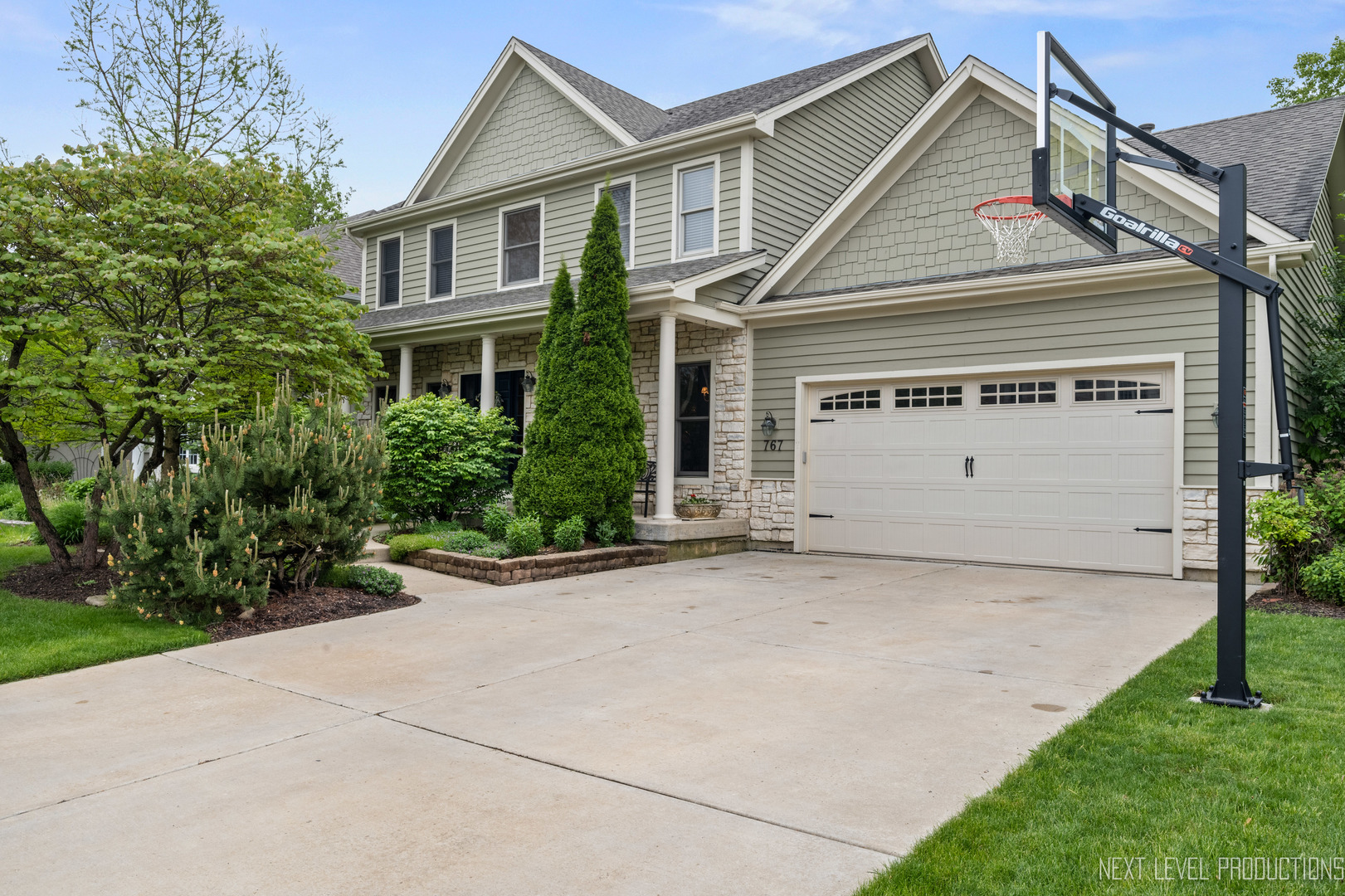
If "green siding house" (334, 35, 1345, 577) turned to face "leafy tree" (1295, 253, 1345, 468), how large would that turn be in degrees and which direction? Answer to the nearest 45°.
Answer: approximately 135° to its left

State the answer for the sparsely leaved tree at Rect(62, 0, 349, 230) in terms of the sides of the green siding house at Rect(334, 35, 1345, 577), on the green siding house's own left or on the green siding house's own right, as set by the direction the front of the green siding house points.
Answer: on the green siding house's own right

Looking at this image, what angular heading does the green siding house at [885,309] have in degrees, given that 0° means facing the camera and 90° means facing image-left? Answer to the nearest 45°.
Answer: approximately 45°

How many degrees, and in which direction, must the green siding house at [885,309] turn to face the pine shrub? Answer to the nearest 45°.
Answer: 0° — it already faces it

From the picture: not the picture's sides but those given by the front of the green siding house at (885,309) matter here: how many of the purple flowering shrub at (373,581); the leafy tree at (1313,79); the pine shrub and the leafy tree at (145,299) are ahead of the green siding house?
3

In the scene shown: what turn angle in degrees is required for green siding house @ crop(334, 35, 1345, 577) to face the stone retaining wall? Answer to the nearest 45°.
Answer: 0° — it already faces it

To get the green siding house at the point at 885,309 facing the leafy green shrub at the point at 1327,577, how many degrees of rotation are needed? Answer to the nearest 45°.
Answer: approximately 90° to its left

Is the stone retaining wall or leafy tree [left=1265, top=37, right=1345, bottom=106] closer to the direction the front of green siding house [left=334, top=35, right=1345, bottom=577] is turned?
the stone retaining wall
